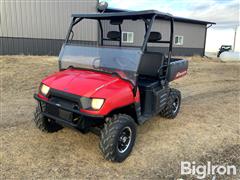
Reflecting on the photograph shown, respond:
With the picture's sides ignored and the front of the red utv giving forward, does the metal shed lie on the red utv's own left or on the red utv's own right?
on the red utv's own right

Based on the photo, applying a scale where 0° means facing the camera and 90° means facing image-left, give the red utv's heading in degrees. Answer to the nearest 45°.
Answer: approximately 45°
